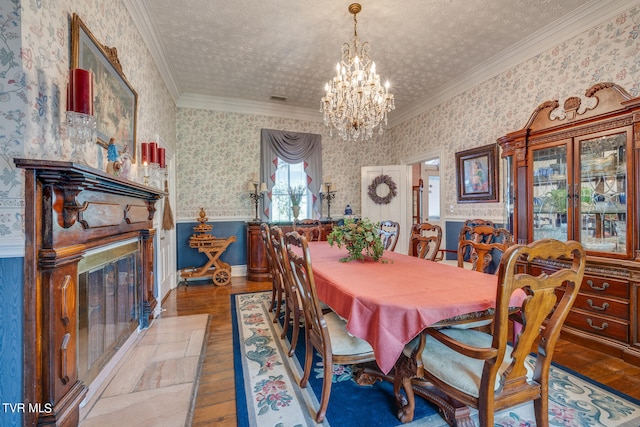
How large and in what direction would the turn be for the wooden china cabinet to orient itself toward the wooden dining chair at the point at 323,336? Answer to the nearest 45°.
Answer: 0° — it already faces it

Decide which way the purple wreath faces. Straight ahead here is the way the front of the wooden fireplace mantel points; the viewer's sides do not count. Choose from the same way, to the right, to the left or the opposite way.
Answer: to the right

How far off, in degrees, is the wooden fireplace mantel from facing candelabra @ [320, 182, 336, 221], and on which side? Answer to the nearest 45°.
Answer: approximately 90° to its left

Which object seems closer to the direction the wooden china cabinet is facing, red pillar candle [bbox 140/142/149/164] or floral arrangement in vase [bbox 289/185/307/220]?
the red pillar candle

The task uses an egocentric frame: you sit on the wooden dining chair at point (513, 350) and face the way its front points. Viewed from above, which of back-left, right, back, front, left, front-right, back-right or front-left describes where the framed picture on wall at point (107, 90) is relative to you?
front-left

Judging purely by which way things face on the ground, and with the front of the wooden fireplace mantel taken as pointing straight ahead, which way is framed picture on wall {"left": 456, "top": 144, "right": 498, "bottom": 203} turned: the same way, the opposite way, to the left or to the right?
the opposite way

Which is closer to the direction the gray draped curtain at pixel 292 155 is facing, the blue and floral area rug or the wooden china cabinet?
the blue and floral area rug

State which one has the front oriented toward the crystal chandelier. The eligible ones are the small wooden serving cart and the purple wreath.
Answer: the purple wreath

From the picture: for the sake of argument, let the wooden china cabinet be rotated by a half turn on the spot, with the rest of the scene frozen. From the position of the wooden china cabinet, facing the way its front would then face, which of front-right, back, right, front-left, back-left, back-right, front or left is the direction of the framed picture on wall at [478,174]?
left

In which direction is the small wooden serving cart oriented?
to the viewer's left

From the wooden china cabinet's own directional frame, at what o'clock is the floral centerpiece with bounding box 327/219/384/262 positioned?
The floral centerpiece is roughly at 12 o'clock from the wooden china cabinet.

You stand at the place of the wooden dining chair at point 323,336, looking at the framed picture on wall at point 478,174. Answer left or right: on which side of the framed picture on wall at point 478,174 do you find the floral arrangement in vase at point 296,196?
left

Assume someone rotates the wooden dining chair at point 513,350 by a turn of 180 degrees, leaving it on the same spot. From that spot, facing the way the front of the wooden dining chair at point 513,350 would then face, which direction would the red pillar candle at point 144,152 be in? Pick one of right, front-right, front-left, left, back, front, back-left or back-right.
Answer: back-right

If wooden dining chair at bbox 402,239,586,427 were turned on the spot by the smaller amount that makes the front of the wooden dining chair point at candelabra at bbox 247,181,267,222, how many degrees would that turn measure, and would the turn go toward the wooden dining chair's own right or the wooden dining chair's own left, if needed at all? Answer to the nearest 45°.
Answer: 0° — it already faces it

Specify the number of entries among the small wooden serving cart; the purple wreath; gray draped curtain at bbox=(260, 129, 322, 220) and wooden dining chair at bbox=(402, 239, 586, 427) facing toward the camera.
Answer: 2
